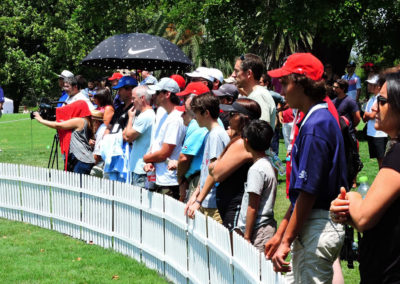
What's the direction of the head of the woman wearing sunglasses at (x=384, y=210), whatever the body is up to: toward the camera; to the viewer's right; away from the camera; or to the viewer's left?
to the viewer's left

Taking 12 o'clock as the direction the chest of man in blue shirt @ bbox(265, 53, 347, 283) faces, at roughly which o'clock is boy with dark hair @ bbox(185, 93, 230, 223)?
The boy with dark hair is roughly at 2 o'clock from the man in blue shirt.

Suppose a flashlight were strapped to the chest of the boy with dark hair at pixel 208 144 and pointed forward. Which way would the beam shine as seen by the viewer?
to the viewer's left

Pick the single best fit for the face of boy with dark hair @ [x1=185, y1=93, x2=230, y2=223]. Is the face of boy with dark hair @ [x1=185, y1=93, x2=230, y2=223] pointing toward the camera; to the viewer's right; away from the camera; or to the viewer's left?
to the viewer's left

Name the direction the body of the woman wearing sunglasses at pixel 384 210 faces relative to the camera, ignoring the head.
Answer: to the viewer's left

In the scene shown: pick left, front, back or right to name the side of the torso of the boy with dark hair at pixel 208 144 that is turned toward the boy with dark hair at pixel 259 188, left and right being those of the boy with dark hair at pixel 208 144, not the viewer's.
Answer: left

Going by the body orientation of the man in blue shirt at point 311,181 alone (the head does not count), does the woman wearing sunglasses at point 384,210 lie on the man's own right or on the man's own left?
on the man's own left

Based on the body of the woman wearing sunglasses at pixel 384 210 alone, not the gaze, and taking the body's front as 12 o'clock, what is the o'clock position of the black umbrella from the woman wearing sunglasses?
The black umbrella is roughly at 2 o'clock from the woman wearing sunglasses.

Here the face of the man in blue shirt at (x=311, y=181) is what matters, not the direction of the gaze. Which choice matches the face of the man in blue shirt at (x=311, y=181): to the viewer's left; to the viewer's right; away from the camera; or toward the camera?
to the viewer's left

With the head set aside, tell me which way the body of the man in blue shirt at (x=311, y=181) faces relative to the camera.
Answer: to the viewer's left

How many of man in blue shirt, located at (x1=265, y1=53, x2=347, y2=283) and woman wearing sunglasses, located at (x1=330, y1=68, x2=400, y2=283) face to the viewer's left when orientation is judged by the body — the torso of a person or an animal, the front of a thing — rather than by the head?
2
